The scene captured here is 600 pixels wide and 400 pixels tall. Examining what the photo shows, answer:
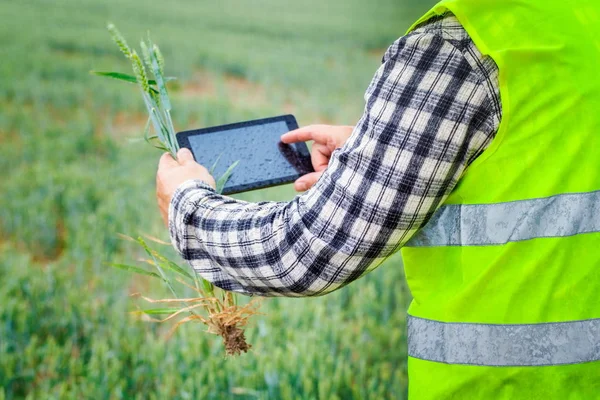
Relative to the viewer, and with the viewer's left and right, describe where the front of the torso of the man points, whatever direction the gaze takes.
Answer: facing away from the viewer and to the left of the viewer
